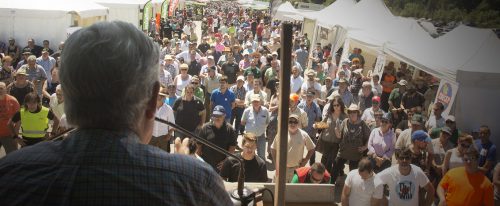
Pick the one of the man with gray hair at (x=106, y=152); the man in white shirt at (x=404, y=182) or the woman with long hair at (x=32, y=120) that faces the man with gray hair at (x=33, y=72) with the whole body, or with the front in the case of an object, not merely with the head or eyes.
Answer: the man with gray hair at (x=106, y=152)

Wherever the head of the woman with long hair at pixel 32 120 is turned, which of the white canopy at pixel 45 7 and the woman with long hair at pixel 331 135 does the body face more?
the woman with long hair

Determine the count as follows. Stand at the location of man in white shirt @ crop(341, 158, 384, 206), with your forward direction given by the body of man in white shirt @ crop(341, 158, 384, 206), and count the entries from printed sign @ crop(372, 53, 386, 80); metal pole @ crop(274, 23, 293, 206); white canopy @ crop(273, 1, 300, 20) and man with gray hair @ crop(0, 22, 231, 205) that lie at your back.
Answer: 2

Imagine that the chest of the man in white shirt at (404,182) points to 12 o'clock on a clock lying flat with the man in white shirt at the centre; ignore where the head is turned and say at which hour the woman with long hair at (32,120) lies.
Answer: The woman with long hair is roughly at 3 o'clock from the man in white shirt.

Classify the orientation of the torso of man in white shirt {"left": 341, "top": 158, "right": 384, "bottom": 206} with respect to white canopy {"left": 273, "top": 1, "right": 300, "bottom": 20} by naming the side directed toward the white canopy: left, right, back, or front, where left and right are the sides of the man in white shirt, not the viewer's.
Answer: back

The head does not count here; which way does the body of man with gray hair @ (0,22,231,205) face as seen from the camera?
away from the camera

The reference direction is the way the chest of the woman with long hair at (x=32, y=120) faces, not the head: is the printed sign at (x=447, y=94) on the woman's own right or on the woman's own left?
on the woman's own left

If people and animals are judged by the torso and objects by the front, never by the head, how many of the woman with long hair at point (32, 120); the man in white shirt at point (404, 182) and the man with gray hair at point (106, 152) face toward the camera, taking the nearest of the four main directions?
2

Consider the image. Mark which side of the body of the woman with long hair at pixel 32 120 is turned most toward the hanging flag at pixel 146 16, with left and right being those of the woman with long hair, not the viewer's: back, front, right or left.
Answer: back

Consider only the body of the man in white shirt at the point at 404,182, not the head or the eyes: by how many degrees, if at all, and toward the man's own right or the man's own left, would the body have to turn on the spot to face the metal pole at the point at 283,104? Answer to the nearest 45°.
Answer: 0° — they already face it
